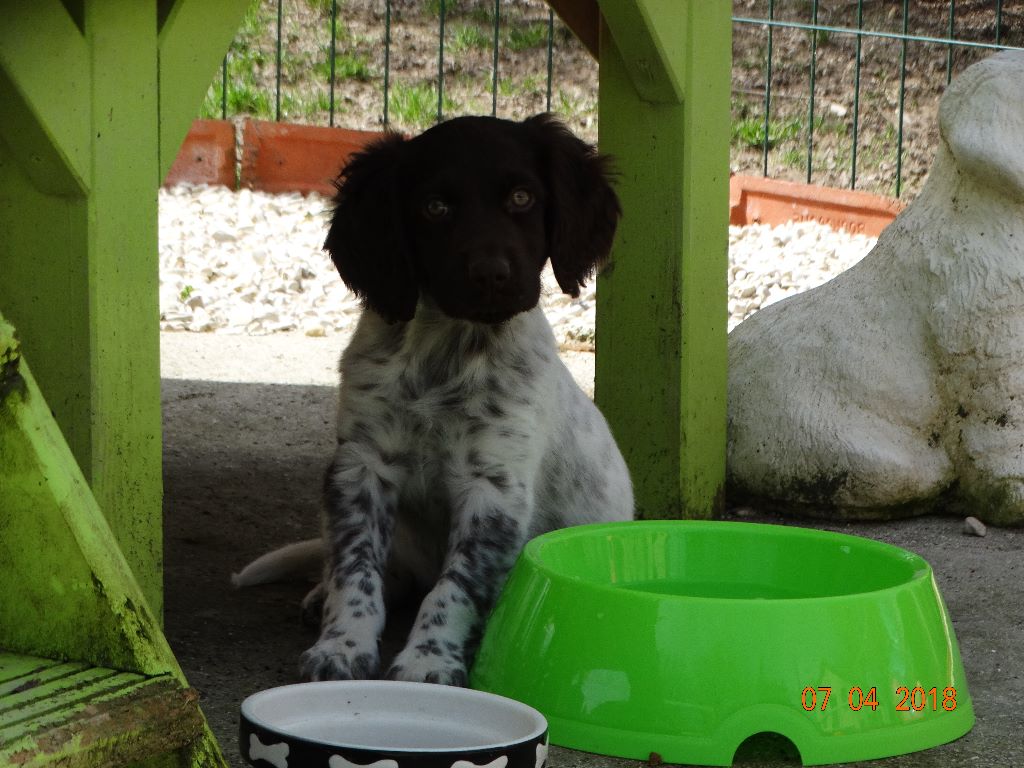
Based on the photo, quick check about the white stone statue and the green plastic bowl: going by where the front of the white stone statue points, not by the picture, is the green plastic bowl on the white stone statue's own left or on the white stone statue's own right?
on the white stone statue's own right

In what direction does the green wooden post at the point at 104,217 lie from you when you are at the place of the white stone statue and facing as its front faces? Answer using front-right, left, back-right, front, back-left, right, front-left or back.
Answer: back-right

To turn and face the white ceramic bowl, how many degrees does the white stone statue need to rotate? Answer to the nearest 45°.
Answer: approximately 90° to its right

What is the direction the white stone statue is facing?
to the viewer's right

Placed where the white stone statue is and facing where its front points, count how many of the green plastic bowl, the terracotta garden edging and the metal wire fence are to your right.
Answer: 1

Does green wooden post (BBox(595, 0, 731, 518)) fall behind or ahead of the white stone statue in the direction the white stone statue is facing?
behind
